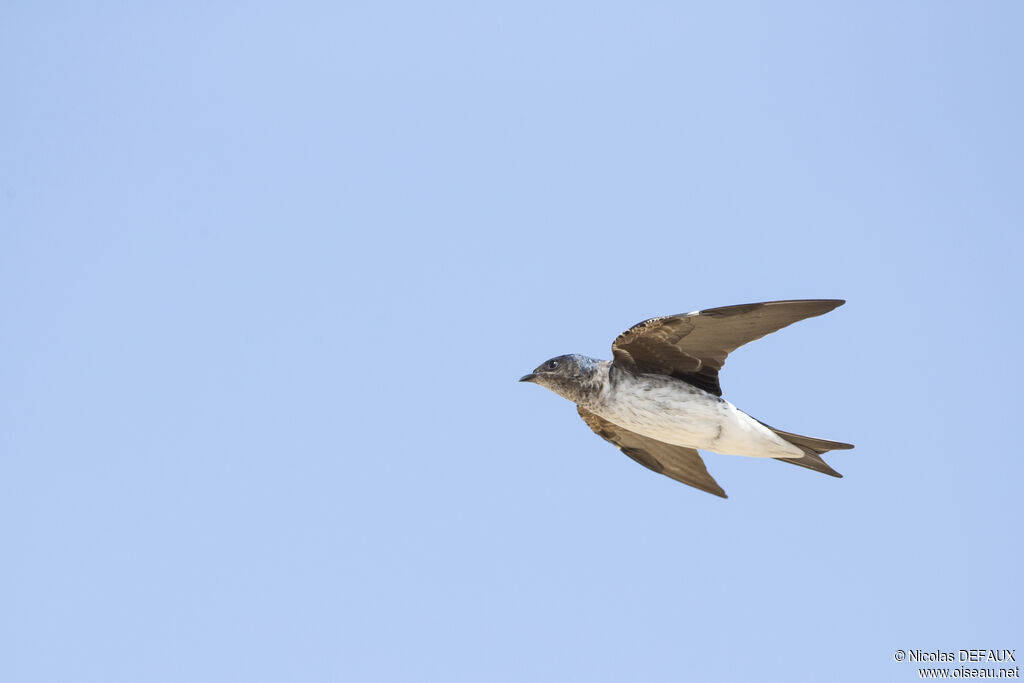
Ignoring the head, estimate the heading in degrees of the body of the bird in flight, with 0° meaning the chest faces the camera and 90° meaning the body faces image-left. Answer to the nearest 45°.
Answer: approximately 90°
